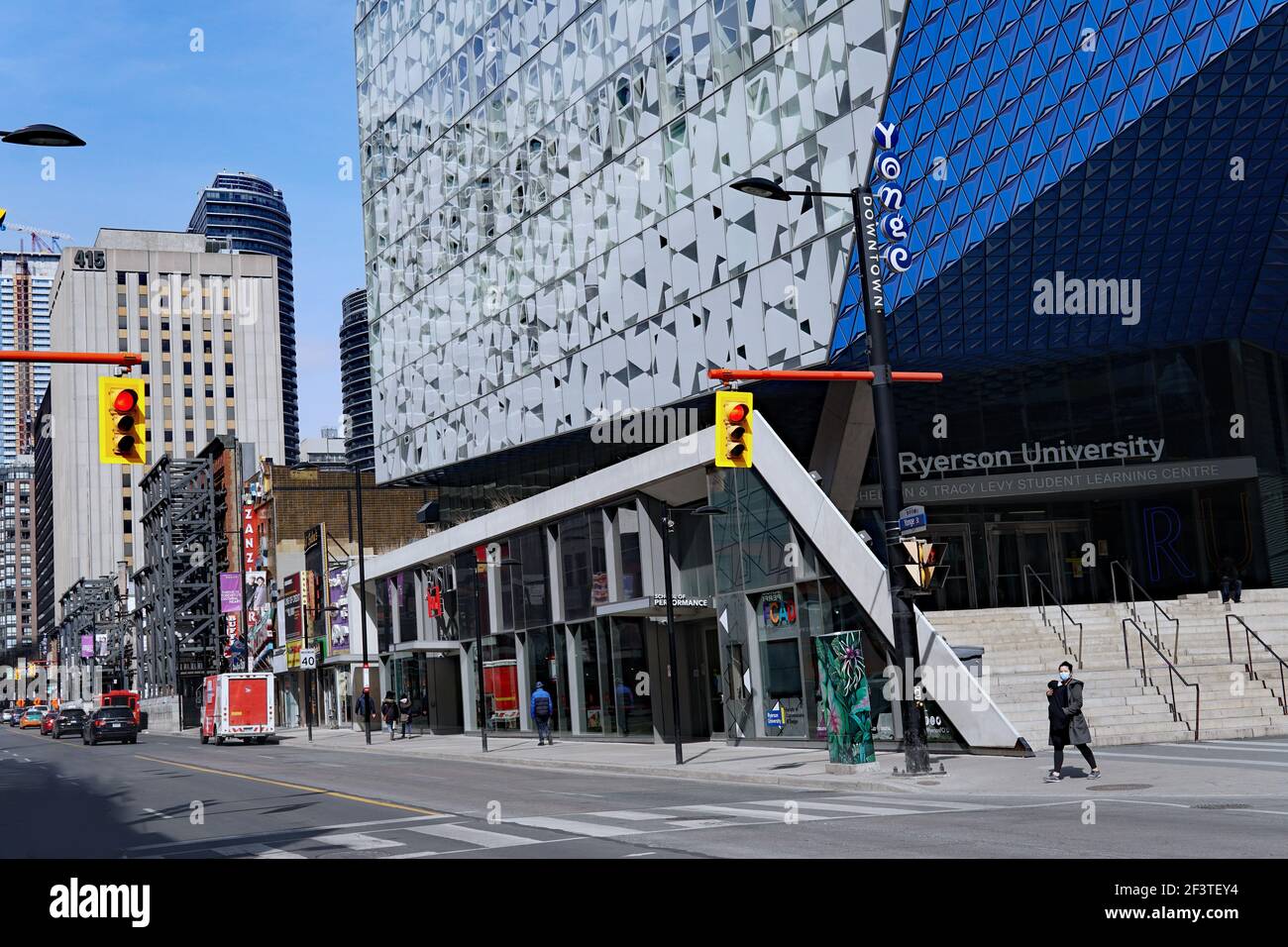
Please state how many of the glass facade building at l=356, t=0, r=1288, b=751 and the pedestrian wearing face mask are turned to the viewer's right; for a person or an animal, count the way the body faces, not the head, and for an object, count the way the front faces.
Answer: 0

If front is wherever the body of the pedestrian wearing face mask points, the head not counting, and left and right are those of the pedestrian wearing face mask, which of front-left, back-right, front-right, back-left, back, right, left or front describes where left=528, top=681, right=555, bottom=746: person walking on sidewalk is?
right

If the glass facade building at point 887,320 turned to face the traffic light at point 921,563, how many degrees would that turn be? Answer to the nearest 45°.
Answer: approximately 45° to its left

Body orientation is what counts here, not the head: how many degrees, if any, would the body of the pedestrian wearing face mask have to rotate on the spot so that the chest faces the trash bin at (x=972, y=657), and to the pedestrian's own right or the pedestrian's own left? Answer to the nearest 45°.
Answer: approximately 135° to the pedestrian's own right

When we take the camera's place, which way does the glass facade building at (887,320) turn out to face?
facing the viewer and to the left of the viewer

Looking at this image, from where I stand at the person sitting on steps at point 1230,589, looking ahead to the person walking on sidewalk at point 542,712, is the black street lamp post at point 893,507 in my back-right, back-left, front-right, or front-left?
front-left

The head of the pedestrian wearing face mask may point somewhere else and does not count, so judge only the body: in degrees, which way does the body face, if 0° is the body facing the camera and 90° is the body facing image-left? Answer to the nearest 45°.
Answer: approximately 45°

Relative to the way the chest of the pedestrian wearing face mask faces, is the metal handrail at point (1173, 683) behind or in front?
behind
